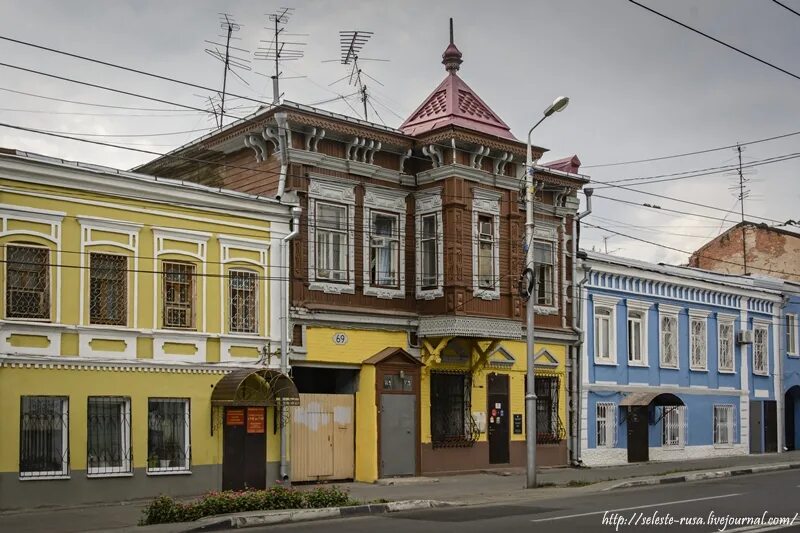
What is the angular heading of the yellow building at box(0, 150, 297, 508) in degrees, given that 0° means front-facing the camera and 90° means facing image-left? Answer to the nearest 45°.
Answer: approximately 315°

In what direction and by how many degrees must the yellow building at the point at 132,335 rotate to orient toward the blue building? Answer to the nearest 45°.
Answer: approximately 90° to its left

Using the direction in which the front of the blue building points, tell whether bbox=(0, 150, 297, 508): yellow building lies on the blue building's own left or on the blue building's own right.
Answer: on the blue building's own right

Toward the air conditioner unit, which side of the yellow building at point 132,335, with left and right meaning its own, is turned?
left

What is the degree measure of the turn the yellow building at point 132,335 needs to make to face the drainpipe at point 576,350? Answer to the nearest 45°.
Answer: approximately 90° to its left

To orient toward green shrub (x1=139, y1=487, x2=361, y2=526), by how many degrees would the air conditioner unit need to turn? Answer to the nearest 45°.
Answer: approximately 45° to its right
